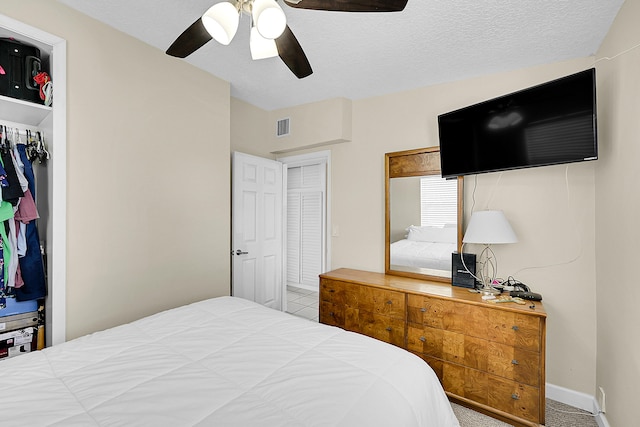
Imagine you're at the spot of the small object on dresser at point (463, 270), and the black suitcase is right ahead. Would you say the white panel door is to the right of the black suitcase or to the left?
right

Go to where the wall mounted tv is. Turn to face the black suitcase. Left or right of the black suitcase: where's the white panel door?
right

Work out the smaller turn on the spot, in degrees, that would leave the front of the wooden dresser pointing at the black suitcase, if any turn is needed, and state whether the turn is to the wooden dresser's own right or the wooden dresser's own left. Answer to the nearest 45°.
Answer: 0° — it already faces it

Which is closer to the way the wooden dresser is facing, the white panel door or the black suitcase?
the black suitcase

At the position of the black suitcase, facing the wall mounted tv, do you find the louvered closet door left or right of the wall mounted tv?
left

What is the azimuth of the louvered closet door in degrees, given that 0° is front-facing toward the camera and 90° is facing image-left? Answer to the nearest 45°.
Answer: approximately 45°

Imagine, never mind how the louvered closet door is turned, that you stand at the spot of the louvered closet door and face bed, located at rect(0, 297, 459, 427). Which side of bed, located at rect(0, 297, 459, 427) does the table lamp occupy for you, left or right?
left
